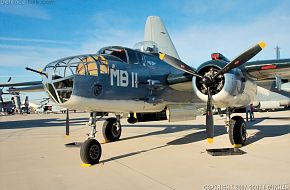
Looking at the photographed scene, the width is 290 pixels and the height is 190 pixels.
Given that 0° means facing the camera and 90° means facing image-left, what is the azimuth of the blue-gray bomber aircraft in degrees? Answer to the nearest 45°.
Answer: approximately 45°
